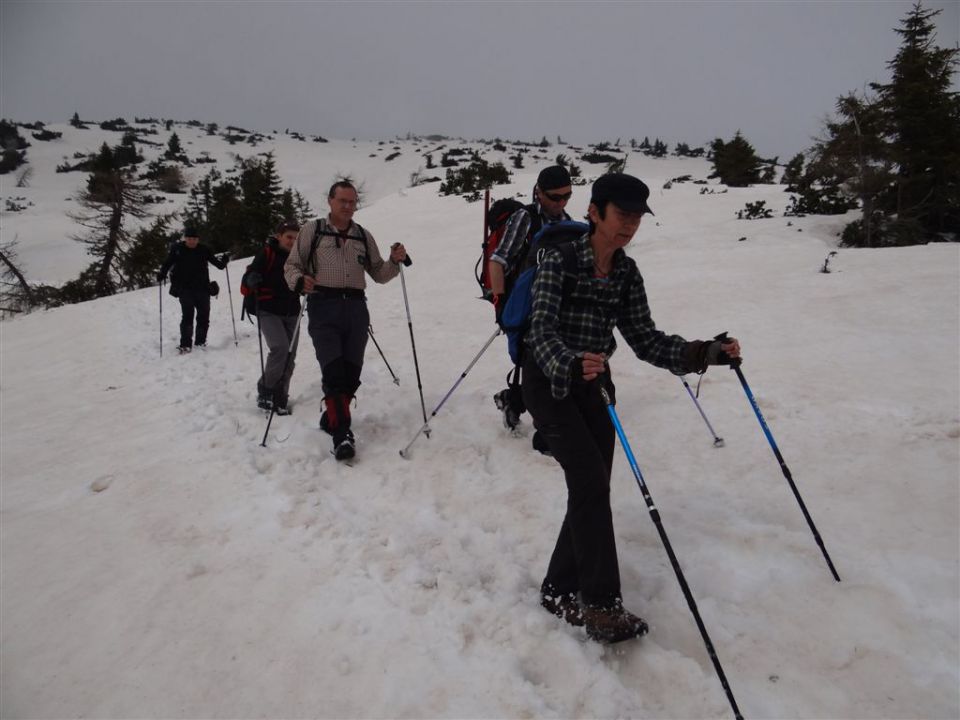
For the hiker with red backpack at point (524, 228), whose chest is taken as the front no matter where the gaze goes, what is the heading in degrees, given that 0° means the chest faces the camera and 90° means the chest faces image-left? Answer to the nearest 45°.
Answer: approximately 315°

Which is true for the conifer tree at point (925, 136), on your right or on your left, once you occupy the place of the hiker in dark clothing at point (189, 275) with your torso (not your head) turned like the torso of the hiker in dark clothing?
on your left

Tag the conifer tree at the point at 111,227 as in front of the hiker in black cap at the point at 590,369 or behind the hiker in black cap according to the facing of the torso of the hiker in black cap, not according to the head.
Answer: behind

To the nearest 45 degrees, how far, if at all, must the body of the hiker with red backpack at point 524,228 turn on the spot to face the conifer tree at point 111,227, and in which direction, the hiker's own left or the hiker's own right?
approximately 180°

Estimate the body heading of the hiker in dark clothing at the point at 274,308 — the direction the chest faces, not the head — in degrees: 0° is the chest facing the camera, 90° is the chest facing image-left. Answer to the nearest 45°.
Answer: approximately 315°

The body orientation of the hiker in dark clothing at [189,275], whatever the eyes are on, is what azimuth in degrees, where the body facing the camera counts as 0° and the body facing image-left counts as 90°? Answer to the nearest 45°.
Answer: approximately 0°
